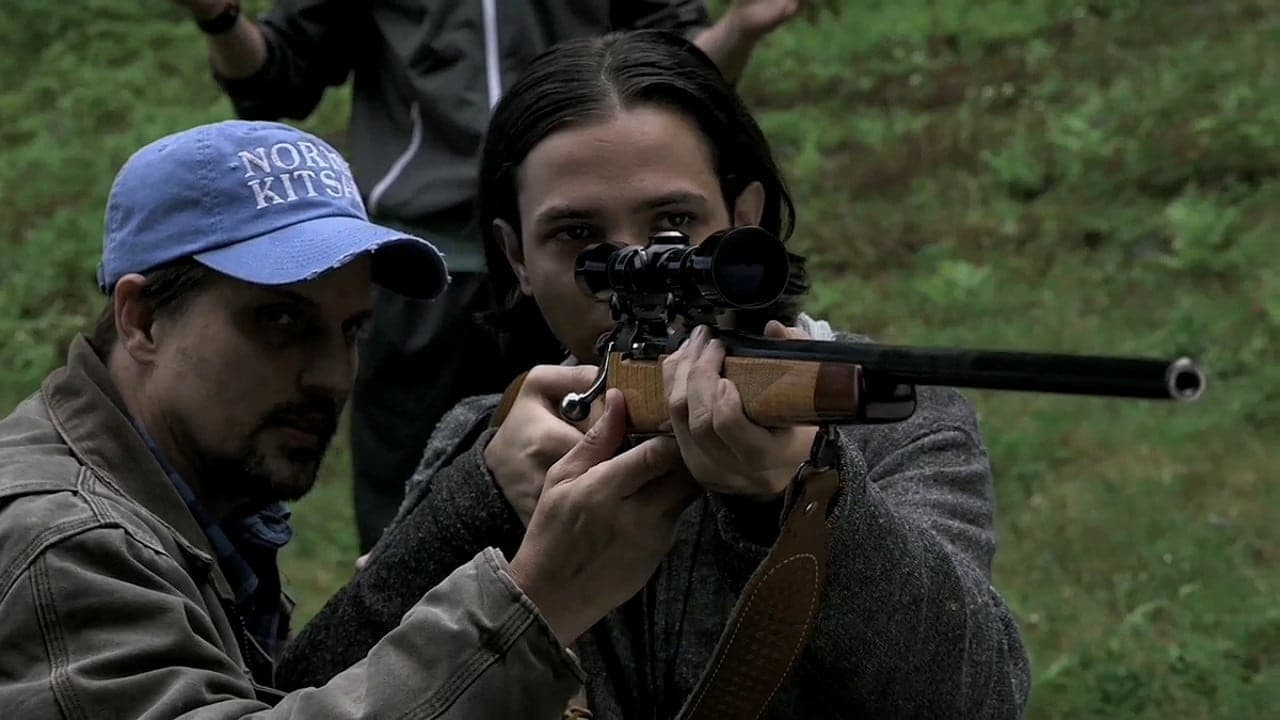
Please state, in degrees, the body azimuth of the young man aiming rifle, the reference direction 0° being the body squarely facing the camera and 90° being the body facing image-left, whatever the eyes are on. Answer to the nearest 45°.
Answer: approximately 0°

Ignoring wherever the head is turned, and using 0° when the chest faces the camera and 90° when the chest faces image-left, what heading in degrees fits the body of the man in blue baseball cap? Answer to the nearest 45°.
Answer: approximately 315°
